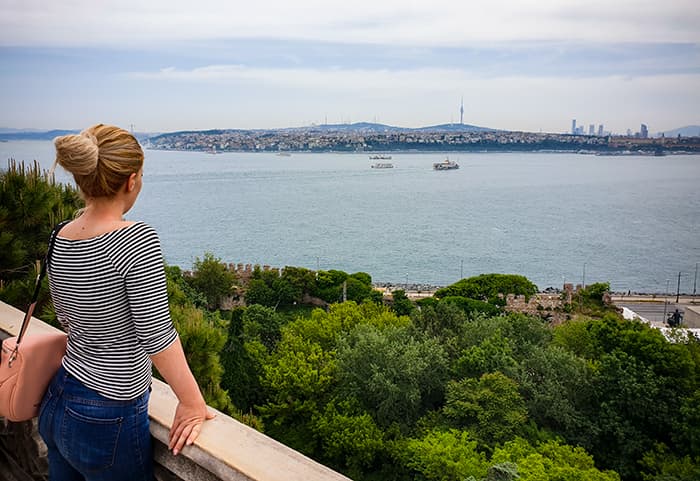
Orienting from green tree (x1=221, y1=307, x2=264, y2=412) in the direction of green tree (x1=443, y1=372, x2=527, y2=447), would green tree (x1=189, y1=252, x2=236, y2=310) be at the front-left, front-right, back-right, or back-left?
back-left

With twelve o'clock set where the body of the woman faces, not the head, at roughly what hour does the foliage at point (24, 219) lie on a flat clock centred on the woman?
The foliage is roughly at 10 o'clock from the woman.

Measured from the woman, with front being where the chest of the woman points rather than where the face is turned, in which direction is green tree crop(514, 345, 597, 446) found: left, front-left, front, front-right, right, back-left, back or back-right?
front

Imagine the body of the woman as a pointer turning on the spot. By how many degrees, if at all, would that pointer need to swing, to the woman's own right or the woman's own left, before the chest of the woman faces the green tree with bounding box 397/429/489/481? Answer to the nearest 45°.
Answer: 0° — they already face it

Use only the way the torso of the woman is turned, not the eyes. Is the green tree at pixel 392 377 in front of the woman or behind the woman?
in front

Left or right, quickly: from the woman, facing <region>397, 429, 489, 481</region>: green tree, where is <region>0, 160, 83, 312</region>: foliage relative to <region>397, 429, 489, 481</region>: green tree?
left

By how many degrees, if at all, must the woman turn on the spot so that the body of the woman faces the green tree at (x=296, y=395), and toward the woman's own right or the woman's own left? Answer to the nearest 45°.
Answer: approximately 45° to the woman's own left

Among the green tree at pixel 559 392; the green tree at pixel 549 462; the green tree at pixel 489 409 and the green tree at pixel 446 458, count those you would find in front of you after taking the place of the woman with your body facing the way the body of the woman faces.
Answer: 4

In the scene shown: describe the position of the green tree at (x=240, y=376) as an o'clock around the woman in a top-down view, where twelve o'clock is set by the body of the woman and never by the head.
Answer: The green tree is roughly at 11 o'clock from the woman.

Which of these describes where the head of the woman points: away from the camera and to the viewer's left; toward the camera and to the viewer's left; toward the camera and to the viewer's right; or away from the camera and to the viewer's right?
away from the camera and to the viewer's right

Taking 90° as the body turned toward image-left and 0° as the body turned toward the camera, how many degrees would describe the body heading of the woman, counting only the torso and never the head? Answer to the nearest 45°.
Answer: approximately 225°

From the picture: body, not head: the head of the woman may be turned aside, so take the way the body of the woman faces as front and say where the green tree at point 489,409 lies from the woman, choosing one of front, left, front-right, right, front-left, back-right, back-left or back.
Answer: front

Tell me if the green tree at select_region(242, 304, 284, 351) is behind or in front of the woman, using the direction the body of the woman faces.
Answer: in front
